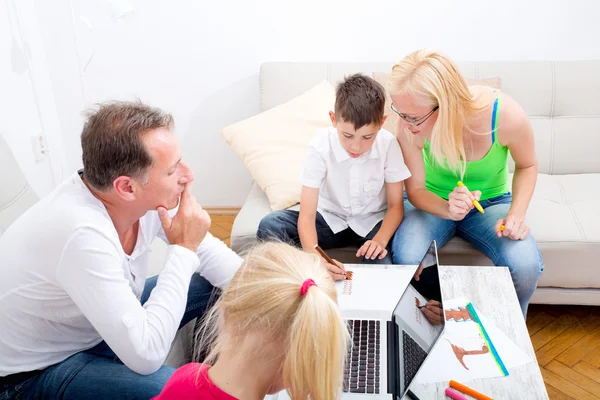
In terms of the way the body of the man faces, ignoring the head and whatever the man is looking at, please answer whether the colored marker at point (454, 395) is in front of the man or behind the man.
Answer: in front

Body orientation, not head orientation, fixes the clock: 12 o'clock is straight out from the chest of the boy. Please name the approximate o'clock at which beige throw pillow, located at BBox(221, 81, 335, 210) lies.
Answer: The beige throw pillow is roughly at 5 o'clock from the boy.

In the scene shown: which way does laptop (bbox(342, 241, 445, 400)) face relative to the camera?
to the viewer's left

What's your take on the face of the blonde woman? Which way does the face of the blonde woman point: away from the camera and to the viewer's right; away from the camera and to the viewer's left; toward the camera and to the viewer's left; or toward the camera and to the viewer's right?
toward the camera and to the viewer's left

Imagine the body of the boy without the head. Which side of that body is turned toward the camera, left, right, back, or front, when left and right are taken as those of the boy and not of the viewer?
front

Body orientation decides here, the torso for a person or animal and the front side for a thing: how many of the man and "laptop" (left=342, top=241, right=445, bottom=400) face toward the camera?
0

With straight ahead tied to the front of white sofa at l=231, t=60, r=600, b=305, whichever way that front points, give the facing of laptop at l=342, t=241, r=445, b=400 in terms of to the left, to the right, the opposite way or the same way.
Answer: to the right

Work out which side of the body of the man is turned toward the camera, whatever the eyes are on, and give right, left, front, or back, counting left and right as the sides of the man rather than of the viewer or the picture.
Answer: right

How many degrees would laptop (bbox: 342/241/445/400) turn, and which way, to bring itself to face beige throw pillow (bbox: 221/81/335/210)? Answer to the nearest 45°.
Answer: approximately 90° to its right

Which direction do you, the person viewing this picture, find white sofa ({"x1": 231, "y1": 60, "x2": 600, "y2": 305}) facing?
facing the viewer

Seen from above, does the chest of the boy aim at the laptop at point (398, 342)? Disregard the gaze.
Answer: yes
